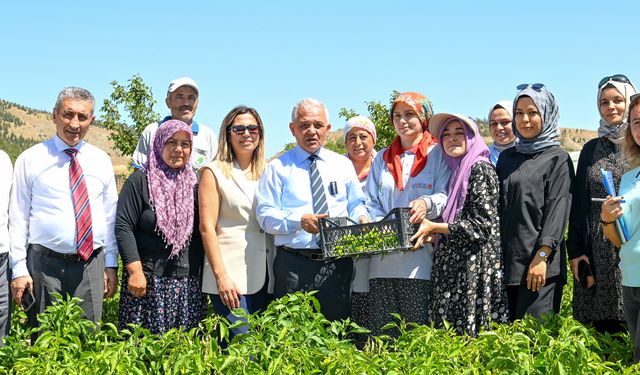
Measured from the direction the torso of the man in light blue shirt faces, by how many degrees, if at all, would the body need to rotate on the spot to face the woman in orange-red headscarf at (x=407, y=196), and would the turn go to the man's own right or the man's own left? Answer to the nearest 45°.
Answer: approximately 90° to the man's own left

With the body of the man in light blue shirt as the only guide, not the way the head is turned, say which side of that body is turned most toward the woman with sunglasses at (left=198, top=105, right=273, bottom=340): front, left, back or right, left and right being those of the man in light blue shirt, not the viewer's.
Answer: right

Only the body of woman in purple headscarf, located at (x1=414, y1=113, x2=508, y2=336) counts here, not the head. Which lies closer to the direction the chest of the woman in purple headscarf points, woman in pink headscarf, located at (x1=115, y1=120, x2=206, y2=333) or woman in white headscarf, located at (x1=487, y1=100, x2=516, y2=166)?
the woman in pink headscarf

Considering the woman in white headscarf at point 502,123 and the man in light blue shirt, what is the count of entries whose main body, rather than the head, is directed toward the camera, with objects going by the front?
2

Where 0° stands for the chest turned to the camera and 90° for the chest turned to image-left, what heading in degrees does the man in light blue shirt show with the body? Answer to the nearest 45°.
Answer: approximately 0°

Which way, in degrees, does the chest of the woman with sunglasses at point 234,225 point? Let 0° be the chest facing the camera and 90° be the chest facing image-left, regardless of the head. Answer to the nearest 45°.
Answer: approximately 315°

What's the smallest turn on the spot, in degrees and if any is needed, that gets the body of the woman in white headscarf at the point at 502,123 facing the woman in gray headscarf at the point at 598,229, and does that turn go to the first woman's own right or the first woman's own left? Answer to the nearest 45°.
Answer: approximately 90° to the first woman's own left

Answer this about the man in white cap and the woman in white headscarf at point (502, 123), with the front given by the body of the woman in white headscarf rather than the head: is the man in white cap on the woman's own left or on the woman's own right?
on the woman's own right
